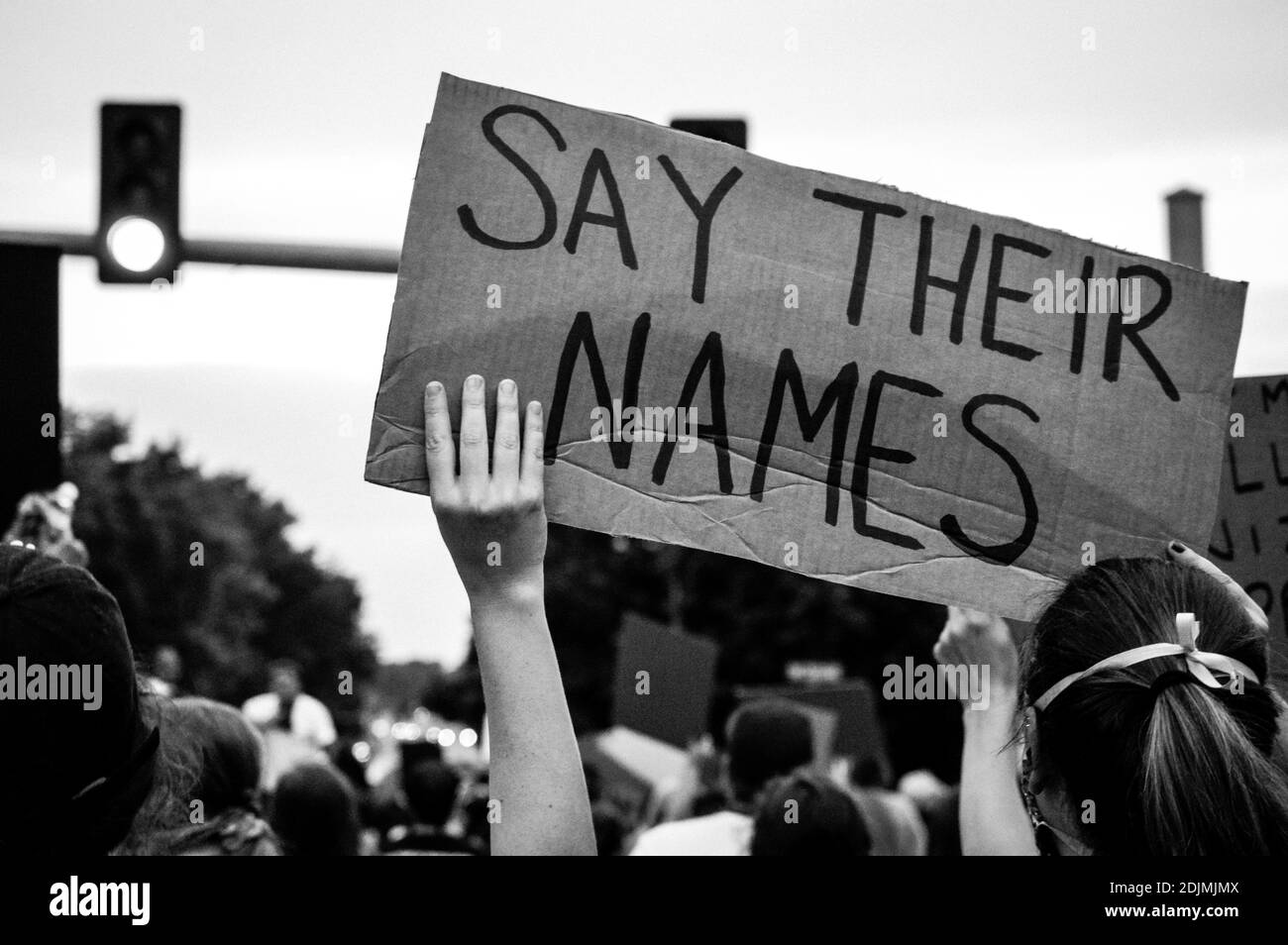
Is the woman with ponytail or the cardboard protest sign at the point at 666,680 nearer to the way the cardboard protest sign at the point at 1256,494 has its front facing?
the woman with ponytail

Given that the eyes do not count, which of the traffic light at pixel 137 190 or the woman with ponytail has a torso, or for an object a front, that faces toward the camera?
the traffic light

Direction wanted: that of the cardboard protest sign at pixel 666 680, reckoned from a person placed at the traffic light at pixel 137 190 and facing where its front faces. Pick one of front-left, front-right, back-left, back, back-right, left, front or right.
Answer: left

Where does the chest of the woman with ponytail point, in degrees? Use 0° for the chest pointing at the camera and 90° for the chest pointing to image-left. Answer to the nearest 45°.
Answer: approximately 180°

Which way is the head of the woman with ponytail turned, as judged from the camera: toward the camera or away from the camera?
away from the camera

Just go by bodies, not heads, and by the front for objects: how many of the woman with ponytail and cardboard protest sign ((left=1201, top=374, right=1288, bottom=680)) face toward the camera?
1

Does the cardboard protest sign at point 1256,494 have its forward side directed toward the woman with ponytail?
yes

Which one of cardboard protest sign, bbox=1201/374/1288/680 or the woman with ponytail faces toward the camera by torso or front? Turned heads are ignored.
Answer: the cardboard protest sign

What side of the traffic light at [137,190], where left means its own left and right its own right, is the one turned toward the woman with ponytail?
front

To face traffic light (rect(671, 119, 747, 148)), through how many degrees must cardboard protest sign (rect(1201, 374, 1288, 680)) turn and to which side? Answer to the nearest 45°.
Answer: approximately 135° to its right

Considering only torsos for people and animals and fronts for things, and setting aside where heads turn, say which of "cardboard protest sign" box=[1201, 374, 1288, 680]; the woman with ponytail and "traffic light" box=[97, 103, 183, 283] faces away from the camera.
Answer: the woman with ponytail

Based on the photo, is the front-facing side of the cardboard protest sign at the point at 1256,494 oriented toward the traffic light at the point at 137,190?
no

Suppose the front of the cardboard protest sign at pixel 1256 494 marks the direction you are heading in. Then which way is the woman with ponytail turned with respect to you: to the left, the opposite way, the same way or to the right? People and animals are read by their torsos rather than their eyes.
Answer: the opposite way

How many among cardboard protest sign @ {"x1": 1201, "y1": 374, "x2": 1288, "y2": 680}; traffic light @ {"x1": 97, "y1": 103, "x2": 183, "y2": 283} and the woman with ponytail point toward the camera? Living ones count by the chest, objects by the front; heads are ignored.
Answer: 2

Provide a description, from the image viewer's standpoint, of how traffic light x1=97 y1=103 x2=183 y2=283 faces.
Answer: facing the viewer
